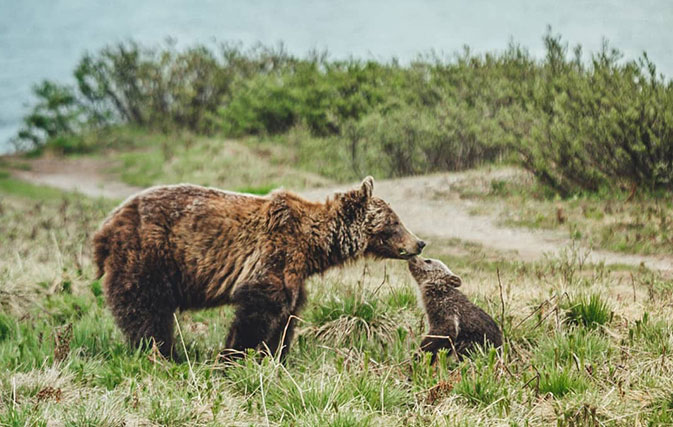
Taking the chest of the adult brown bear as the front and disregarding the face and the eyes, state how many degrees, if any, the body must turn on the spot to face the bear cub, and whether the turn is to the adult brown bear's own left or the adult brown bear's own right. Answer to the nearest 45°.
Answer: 0° — it already faces it

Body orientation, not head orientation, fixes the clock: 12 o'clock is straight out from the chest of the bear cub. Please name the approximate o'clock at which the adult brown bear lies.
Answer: The adult brown bear is roughly at 12 o'clock from the bear cub.

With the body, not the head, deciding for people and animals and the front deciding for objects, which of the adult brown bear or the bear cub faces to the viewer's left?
the bear cub

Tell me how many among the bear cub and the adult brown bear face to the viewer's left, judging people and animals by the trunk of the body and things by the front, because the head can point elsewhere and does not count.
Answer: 1

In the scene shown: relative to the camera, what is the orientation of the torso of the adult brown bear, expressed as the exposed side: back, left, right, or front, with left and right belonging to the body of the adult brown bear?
right

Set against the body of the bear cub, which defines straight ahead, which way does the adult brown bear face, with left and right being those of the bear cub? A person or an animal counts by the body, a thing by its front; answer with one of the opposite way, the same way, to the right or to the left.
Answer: the opposite way

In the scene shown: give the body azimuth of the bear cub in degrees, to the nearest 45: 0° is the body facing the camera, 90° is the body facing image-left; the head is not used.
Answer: approximately 90°
